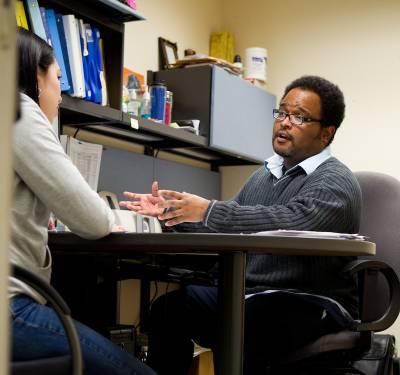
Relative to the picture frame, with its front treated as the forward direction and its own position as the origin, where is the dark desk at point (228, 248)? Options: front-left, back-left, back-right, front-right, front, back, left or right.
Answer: front-right

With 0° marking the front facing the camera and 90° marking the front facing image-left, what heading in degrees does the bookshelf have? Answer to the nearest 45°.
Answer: approximately 315°

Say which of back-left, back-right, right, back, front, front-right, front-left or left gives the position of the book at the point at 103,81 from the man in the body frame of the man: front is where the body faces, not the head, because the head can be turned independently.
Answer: right

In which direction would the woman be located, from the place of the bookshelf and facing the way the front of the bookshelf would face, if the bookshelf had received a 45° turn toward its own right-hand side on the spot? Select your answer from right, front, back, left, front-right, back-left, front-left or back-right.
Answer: front

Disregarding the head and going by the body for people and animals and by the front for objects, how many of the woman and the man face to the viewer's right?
1

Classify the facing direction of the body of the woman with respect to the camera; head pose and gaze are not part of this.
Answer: to the viewer's right

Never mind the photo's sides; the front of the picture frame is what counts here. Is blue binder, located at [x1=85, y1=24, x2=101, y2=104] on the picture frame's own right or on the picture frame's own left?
on the picture frame's own right

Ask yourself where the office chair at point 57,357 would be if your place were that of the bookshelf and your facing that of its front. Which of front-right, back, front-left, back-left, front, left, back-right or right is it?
front-right

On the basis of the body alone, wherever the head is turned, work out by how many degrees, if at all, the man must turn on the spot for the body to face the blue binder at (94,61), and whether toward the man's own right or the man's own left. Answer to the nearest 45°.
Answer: approximately 90° to the man's own right

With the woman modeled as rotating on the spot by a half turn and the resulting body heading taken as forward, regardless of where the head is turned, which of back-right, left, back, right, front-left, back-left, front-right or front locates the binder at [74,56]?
right

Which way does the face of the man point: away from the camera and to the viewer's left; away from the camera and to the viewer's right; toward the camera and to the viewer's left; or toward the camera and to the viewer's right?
toward the camera and to the viewer's left

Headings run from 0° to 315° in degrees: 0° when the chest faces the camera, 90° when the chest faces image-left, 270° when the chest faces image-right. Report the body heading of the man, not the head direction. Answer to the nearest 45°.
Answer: approximately 45°

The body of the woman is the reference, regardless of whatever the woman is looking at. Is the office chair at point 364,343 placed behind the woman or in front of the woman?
in front

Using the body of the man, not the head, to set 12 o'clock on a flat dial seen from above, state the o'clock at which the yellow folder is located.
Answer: The yellow folder is roughly at 2 o'clock from the man.

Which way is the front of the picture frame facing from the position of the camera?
facing the viewer and to the right of the viewer

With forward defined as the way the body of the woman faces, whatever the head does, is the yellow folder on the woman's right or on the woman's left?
on the woman's left

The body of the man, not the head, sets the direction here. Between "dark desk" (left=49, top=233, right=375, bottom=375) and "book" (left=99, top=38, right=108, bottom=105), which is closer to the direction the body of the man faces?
the dark desk

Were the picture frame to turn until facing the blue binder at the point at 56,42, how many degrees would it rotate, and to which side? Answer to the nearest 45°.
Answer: approximately 45° to its right

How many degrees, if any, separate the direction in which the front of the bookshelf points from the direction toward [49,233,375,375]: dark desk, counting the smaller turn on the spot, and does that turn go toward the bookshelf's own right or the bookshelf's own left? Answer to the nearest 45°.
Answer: approximately 45° to the bookshelf's own right
